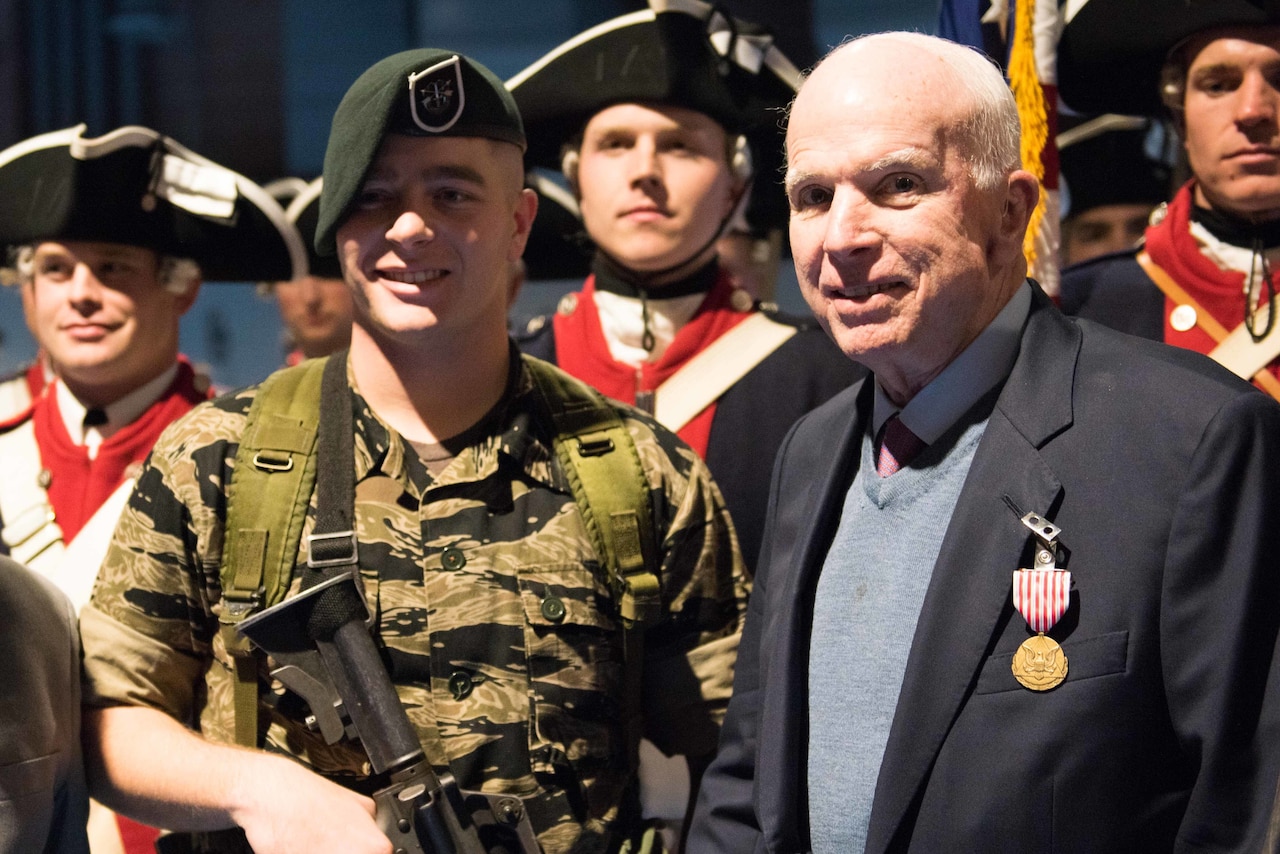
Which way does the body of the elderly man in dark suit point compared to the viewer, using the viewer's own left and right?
facing the viewer and to the left of the viewer

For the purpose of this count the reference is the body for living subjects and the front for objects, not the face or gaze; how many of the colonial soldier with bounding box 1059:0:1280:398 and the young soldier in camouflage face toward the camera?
2

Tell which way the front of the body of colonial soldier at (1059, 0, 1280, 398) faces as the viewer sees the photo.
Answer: toward the camera

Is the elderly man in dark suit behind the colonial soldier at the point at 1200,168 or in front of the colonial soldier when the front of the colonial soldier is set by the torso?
in front

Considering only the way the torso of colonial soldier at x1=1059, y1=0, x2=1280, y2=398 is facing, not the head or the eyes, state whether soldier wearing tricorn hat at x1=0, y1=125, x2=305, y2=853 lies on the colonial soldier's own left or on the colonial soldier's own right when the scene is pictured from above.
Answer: on the colonial soldier's own right

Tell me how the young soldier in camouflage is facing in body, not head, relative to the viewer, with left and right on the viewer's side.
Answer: facing the viewer

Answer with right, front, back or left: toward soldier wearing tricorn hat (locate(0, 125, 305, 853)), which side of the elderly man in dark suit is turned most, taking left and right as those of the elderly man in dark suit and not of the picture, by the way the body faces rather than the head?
right
